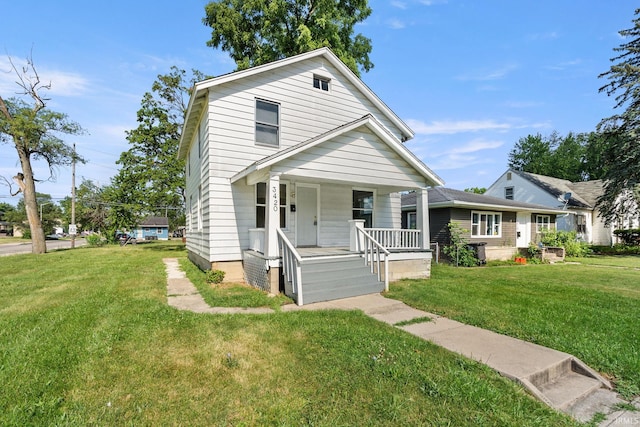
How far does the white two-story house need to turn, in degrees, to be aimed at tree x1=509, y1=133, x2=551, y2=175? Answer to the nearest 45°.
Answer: approximately 90° to its left

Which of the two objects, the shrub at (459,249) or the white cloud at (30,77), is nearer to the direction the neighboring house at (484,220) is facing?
the shrub

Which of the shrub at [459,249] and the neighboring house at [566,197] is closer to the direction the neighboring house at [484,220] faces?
the shrub

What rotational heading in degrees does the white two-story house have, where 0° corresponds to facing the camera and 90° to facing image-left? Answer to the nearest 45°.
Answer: approximately 315°

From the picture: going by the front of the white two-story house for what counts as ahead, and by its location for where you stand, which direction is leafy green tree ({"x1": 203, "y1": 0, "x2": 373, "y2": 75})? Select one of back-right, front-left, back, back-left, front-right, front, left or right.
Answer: back-left

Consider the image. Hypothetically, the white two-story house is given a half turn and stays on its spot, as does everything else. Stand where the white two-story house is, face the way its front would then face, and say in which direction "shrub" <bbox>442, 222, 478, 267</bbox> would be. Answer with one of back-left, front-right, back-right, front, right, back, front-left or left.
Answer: right

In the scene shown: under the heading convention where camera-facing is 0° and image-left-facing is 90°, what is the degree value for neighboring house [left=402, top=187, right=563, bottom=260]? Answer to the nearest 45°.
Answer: approximately 315°
